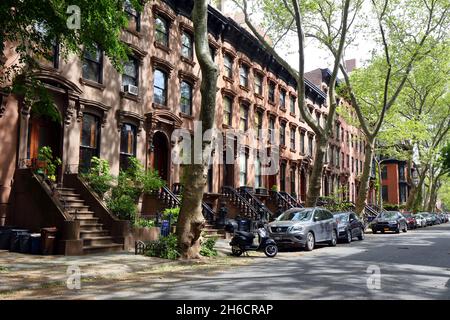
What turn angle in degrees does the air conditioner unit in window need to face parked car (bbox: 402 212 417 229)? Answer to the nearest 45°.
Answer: approximately 90° to its left

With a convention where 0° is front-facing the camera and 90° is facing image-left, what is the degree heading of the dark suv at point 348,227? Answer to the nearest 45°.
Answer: approximately 45°

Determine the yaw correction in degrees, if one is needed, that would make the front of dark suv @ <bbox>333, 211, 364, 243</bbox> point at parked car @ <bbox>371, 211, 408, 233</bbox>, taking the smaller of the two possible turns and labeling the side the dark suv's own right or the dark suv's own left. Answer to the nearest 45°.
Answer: approximately 135° to the dark suv's own right

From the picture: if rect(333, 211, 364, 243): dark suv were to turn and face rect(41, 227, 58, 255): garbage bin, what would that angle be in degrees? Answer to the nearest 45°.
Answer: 0° — it already faces it

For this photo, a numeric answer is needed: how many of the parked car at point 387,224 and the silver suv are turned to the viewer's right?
0

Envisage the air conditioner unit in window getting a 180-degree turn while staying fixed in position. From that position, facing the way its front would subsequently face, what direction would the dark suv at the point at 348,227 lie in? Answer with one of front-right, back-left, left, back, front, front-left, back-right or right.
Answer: back-right

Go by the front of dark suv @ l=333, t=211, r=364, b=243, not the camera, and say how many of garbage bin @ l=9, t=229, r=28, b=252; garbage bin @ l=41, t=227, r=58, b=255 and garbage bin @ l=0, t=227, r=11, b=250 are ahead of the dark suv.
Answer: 3

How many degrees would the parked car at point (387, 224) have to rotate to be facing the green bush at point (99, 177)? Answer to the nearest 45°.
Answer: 0° — it already faces it

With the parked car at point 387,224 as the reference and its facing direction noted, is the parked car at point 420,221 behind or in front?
behind
